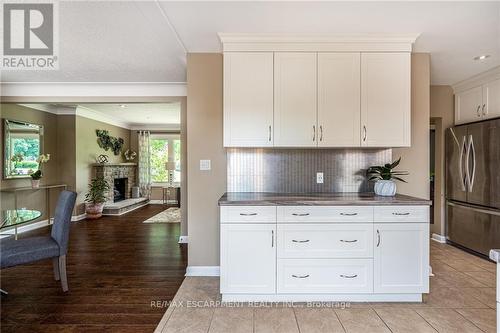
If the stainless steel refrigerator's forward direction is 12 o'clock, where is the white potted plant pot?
The white potted plant pot is roughly at 11 o'clock from the stainless steel refrigerator.

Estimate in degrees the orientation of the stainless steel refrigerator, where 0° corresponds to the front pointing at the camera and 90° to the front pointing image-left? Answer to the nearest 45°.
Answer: approximately 45°

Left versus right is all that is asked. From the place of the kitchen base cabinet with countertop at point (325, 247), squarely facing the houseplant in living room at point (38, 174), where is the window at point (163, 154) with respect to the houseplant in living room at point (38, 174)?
right

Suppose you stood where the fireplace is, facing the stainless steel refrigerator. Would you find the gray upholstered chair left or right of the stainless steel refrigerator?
right

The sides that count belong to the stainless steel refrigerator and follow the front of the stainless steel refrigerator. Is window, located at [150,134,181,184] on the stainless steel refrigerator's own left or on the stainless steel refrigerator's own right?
on the stainless steel refrigerator's own right

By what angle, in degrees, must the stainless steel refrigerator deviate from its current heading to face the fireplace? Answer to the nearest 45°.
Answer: approximately 45° to its right

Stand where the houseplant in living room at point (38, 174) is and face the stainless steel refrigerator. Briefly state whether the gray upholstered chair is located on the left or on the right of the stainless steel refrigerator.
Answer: right

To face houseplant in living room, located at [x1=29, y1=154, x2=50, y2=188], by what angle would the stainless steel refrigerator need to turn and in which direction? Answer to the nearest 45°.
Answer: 0° — it already faces it

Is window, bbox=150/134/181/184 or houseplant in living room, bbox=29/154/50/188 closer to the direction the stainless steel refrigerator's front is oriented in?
the houseplant in living room

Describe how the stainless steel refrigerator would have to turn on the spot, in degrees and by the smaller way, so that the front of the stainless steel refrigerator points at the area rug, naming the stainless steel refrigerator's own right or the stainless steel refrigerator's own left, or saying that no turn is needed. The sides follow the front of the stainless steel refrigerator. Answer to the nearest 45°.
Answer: approximately 45° to the stainless steel refrigerator's own right

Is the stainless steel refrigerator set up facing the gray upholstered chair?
yes

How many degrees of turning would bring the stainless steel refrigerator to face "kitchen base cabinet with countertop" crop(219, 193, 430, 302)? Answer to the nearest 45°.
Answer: approximately 45° to its left
